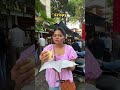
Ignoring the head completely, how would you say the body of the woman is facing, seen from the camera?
toward the camera
